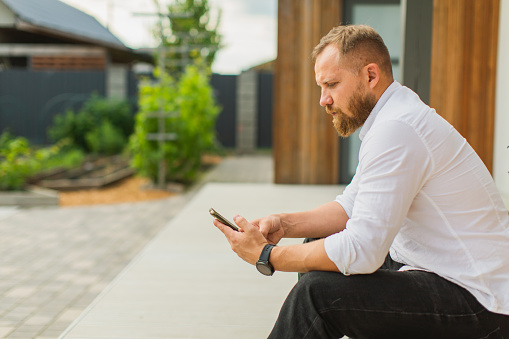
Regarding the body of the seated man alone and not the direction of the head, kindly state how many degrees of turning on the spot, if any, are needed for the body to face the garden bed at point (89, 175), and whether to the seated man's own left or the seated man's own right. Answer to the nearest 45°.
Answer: approximately 45° to the seated man's own right

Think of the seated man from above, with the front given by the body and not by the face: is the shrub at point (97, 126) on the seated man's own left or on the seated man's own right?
on the seated man's own right

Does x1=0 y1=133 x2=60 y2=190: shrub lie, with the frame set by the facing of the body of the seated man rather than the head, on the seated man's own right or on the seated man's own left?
on the seated man's own right

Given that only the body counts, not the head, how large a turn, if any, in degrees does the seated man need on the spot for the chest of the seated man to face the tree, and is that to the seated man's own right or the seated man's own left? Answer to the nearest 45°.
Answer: approximately 90° to the seated man's own right

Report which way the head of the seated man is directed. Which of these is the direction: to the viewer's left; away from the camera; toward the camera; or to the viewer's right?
to the viewer's left

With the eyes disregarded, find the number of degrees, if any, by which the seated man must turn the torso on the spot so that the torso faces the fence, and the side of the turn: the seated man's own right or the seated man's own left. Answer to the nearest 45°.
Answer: approximately 45° to the seated man's own right

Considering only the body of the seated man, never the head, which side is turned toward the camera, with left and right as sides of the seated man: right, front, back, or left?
left
